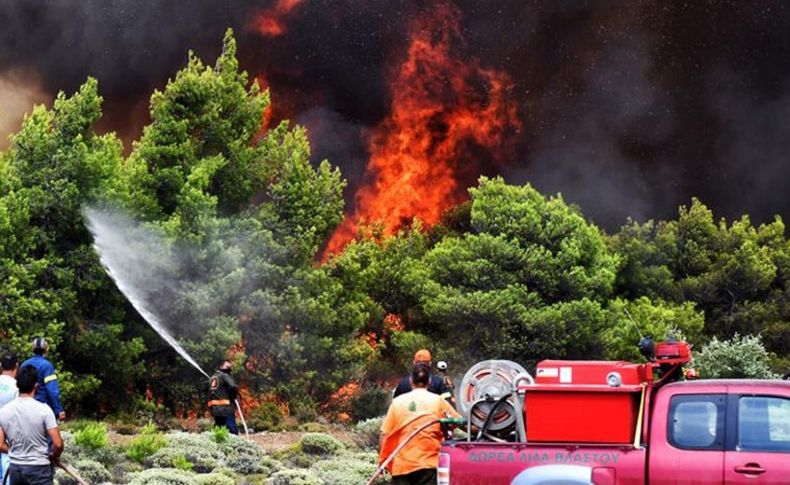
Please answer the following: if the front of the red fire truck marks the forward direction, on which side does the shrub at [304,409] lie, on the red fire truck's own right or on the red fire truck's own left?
on the red fire truck's own left

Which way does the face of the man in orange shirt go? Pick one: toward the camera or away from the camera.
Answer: away from the camera

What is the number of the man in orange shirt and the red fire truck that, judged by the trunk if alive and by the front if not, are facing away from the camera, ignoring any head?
1

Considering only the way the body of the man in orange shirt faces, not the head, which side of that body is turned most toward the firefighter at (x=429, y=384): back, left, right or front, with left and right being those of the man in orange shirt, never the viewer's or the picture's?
front

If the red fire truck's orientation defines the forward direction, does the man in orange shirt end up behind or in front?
behind

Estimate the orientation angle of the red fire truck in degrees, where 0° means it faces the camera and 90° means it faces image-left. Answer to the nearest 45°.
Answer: approximately 270°

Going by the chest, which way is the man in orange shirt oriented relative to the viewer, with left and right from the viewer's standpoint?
facing away from the viewer

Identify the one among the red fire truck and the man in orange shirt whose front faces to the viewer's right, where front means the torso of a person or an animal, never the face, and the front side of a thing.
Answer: the red fire truck

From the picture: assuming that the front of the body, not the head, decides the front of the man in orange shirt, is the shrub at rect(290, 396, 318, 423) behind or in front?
in front

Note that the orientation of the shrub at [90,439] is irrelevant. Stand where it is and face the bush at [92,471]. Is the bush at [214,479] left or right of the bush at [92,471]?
left

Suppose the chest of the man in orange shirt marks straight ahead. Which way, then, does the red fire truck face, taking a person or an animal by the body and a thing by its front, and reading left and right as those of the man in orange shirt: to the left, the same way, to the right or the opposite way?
to the right

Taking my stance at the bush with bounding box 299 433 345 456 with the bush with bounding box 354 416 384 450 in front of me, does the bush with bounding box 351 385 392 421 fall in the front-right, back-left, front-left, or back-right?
front-left

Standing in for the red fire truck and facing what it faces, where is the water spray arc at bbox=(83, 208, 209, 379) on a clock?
The water spray arc is roughly at 8 o'clock from the red fire truck.
